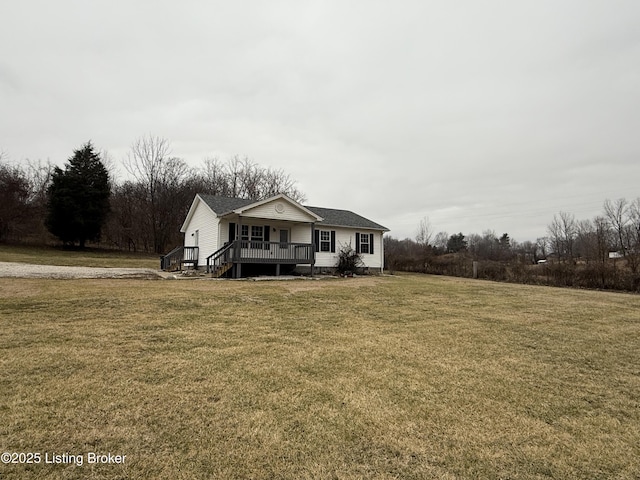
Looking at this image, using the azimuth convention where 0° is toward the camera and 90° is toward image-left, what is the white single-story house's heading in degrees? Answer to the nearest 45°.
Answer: approximately 315°

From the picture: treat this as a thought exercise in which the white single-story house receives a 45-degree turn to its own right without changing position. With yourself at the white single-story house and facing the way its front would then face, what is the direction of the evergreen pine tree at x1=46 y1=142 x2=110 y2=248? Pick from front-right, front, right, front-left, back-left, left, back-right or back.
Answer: back-right
